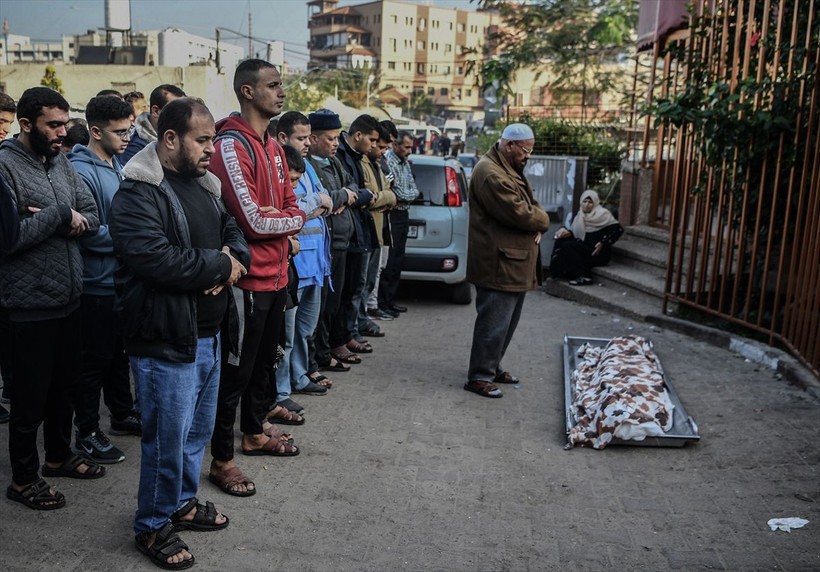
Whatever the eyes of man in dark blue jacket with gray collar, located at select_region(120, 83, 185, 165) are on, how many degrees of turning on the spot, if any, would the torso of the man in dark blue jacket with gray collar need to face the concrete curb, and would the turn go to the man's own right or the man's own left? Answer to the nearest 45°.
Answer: approximately 45° to the man's own left

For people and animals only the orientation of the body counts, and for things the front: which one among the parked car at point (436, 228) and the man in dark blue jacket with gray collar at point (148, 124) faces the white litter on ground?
the man in dark blue jacket with gray collar

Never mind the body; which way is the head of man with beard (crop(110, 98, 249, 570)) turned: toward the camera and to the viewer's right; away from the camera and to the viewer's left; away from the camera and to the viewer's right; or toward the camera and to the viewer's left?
toward the camera and to the viewer's right

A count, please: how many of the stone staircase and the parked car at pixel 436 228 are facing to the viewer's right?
0

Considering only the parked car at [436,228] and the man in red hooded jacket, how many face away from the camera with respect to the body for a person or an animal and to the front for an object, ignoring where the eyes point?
1

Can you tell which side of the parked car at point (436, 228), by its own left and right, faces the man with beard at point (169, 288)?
back

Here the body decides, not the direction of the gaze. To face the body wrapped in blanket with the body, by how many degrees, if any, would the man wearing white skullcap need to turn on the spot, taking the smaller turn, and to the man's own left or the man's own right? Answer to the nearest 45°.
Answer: approximately 45° to the man's own right

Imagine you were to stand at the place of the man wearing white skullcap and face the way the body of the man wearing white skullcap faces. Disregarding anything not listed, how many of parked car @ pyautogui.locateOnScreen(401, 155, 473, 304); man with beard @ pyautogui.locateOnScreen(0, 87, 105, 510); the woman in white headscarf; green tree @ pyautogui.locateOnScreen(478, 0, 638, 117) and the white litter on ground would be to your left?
3

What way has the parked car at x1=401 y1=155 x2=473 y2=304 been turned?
away from the camera

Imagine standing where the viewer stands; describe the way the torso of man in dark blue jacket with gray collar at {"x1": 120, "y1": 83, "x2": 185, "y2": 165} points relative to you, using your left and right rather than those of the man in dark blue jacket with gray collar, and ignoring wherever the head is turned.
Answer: facing the viewer and to the right of the viewer

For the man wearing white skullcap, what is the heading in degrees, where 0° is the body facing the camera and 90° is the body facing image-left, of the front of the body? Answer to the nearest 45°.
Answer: approximately 270°
